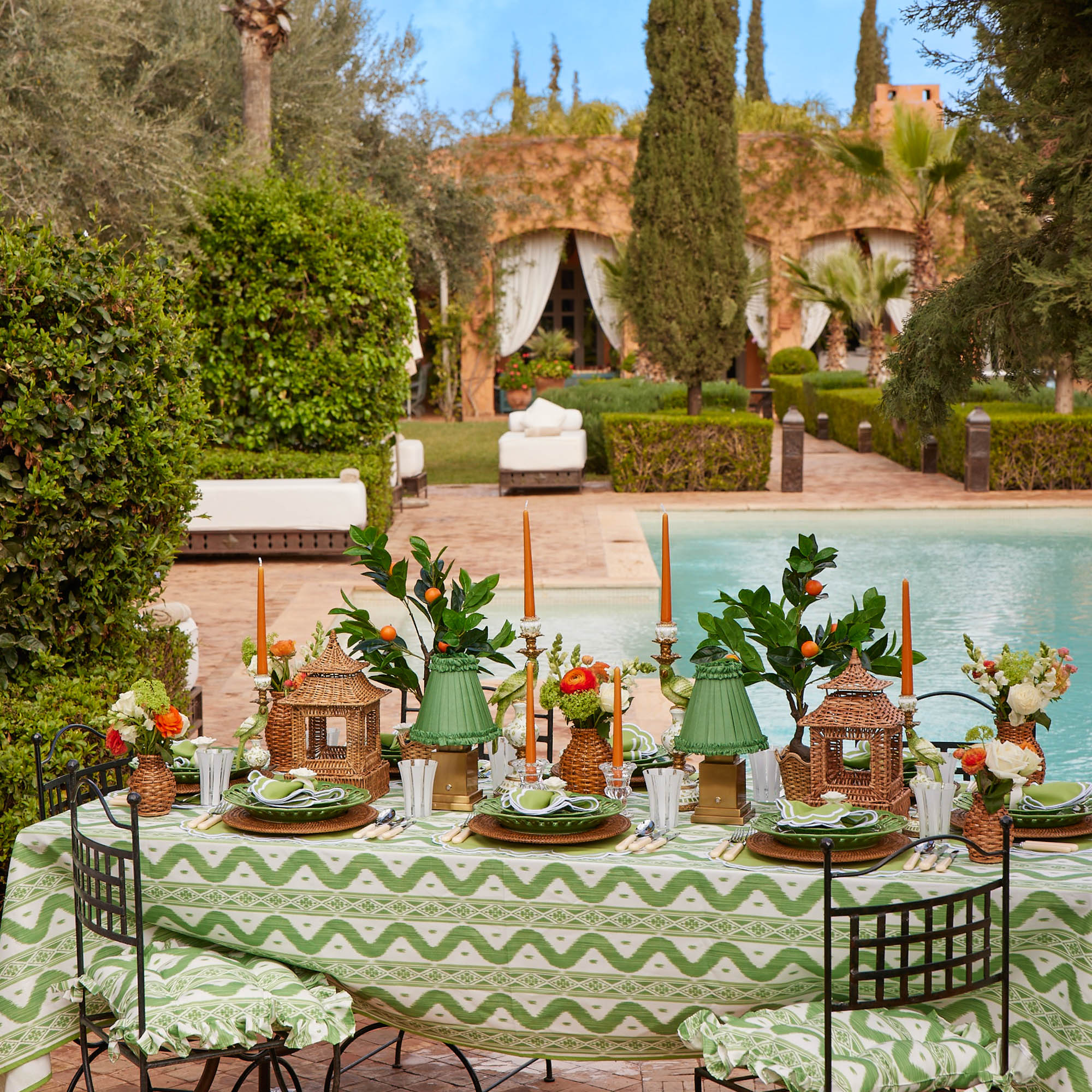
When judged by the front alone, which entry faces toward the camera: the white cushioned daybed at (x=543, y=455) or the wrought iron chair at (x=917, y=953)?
the white cushioned daybed

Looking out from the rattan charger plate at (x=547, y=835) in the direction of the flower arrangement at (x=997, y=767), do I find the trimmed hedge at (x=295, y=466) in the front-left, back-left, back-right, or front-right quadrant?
back-left

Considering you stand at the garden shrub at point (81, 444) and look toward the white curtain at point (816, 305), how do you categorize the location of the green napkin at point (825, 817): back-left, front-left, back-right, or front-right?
back-right

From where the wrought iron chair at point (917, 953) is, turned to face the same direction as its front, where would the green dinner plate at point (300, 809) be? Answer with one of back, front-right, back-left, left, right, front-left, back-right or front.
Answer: front-left

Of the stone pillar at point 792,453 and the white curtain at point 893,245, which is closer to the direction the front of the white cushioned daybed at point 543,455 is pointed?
the stone pillar

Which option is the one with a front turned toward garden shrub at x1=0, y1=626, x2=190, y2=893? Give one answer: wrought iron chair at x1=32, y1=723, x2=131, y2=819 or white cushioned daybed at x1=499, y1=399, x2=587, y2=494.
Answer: the white cushioned daybed

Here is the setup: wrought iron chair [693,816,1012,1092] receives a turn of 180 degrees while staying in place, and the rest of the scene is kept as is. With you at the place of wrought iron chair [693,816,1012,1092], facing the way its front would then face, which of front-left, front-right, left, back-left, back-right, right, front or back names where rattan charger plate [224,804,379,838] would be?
back-right

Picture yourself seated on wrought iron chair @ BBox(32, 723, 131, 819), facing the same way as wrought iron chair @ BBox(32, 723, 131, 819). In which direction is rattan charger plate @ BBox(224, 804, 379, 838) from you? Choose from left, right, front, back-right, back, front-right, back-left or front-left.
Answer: front

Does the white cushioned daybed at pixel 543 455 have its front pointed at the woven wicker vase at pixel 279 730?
yes

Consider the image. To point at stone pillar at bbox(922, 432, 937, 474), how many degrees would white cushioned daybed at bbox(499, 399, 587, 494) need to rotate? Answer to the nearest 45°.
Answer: approximately 90° to its left

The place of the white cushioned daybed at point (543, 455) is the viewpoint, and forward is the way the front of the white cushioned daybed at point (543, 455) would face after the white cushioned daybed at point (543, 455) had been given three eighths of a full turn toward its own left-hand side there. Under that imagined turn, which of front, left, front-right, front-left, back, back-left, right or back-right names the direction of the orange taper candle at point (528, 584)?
back-right

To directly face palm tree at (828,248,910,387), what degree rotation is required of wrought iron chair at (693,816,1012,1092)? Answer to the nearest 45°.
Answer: approximately 45° to its right

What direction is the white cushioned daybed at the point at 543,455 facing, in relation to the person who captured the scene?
facing the viewer

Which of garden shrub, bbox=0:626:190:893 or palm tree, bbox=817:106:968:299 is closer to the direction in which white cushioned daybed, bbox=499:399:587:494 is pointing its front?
the garden shrub

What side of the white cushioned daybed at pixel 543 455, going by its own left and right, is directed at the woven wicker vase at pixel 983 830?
front

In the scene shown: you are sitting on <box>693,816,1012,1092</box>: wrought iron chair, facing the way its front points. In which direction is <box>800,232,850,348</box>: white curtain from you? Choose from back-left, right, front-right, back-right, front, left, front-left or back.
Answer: front-right

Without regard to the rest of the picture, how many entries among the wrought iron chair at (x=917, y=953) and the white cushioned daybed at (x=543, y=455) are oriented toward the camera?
1

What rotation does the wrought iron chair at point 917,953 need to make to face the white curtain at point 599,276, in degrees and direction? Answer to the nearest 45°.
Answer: approximately 45° to its right
